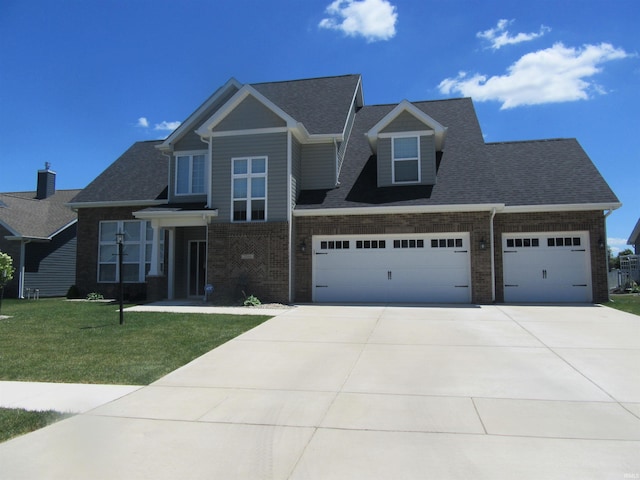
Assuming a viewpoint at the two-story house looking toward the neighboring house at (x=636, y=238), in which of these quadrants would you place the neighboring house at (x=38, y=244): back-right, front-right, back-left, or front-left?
back-left

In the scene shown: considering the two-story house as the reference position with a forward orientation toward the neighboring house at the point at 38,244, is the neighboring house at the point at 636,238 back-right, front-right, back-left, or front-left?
back-right

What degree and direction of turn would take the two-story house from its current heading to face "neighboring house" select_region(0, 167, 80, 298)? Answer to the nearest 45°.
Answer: approximately 90° to its right

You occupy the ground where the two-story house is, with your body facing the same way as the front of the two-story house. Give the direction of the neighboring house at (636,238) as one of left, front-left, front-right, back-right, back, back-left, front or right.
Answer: back-left

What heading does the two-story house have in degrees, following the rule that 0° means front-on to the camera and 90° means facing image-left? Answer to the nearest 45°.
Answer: approximately 0°
